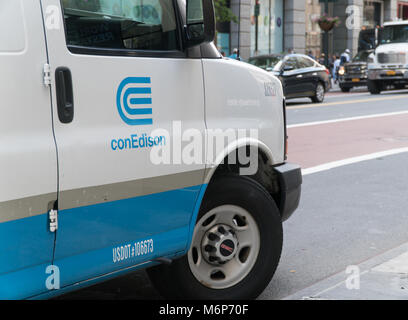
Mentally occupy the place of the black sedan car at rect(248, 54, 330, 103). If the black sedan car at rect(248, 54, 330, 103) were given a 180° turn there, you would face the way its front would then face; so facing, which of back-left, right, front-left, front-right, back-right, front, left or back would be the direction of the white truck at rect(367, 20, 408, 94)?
front

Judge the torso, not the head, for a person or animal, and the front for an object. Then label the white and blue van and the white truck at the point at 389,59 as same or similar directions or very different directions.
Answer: very different directions

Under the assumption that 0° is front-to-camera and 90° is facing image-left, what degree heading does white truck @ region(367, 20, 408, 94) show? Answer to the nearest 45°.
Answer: approximately 0°

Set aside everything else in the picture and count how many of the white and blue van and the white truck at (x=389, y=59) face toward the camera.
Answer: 1

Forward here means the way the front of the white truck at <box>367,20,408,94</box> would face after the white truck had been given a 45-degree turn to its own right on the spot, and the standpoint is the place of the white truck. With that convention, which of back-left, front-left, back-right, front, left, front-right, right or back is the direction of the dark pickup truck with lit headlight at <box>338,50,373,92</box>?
right

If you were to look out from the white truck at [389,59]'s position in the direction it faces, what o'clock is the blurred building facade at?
The blurred building facade is roughly at 5 o'clock from the white truck.

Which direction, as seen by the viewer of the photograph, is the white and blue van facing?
facing away from the viewer and to the right of the viewer

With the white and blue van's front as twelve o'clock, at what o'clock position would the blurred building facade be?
The blurred building facade is roughly at 11 o'clock from the white and blue van.

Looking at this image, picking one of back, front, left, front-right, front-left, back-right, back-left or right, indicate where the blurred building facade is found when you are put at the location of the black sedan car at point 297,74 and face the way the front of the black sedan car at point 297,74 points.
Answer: back-right

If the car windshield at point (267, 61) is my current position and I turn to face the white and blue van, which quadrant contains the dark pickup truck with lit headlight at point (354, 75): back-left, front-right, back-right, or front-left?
back-left

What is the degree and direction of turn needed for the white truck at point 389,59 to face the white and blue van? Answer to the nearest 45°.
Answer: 0° — it already faces it

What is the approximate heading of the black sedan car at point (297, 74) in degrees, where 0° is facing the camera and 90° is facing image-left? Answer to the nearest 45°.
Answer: approximately 45°
